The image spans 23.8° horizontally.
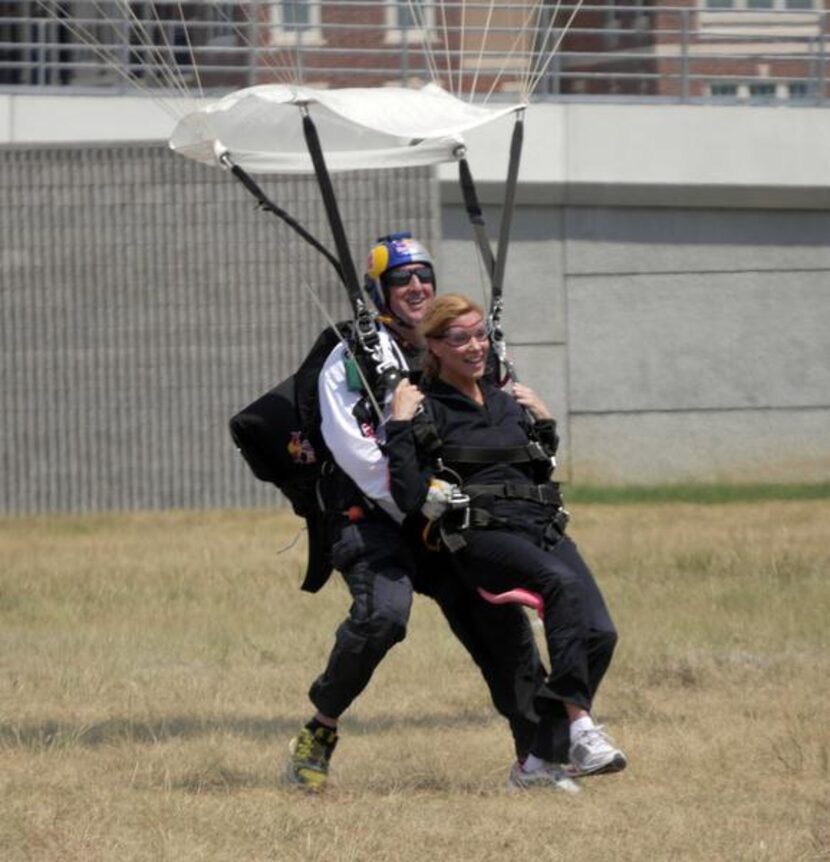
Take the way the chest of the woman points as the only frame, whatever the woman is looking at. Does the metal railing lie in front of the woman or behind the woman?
behind

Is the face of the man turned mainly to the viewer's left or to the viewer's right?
to the viewer's right

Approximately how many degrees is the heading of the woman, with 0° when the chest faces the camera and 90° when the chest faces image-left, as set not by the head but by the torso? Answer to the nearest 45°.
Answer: approximately 315°

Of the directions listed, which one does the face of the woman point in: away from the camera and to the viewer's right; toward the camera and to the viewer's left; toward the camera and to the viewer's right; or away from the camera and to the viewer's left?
toward the camera and to the viewer's right

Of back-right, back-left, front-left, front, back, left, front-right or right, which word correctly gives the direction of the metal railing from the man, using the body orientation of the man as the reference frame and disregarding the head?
back-left
